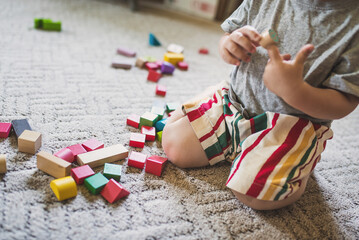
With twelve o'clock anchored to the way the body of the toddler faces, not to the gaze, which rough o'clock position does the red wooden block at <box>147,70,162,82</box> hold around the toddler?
The red wooden block is roughly at 3 o'clock from the toddler.

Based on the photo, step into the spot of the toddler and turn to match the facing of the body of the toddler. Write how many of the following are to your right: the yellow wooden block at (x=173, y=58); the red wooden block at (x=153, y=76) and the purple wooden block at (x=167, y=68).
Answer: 3

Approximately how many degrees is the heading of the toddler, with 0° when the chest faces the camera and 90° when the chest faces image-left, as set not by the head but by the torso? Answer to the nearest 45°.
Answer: approximately 45°

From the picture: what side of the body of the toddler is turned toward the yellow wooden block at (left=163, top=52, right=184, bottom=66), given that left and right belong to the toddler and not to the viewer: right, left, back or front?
right
